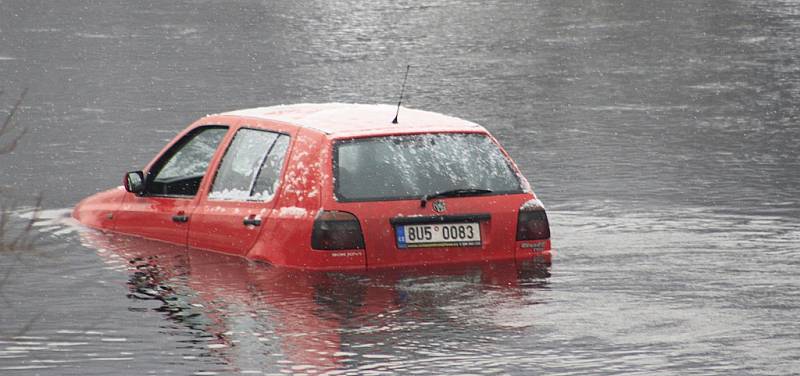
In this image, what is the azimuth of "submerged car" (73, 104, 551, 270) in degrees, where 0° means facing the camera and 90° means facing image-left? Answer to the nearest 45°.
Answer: approximately 135°
